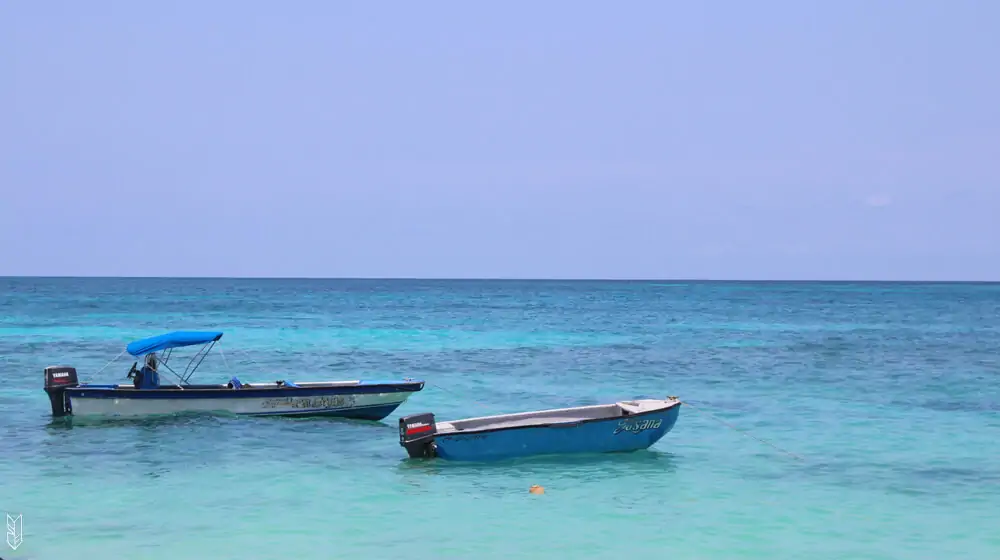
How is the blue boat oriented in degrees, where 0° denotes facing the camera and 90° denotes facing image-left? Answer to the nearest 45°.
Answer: approximately 270°
